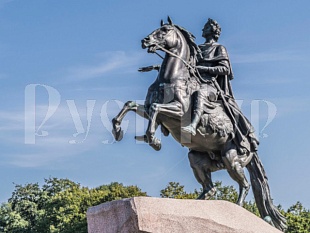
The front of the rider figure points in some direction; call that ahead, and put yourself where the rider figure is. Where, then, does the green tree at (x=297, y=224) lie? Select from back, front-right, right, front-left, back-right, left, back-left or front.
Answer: back-right

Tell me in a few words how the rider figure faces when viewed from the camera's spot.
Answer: facing the viewer and to the left of the viewer

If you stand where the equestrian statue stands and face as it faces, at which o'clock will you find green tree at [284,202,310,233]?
The green tree is roughly at 5 o'clock from the equestrian statue.
